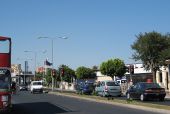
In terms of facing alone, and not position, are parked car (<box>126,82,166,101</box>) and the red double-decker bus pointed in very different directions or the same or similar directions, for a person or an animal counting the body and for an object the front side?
very different directions

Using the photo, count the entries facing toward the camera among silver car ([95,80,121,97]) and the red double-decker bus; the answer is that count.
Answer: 1
